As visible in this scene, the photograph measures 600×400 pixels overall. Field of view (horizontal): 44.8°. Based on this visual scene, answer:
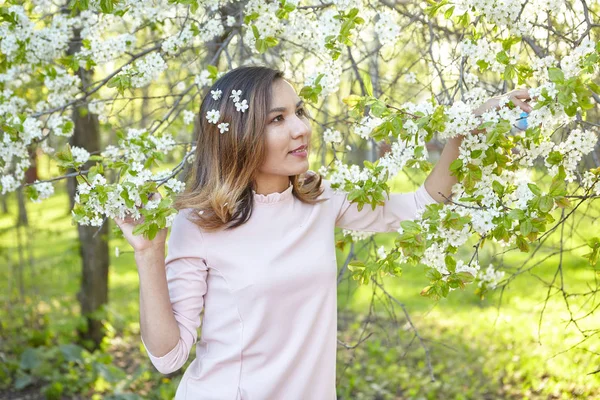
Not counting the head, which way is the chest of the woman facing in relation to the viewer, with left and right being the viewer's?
facing the viewer and to the right of the viewer
